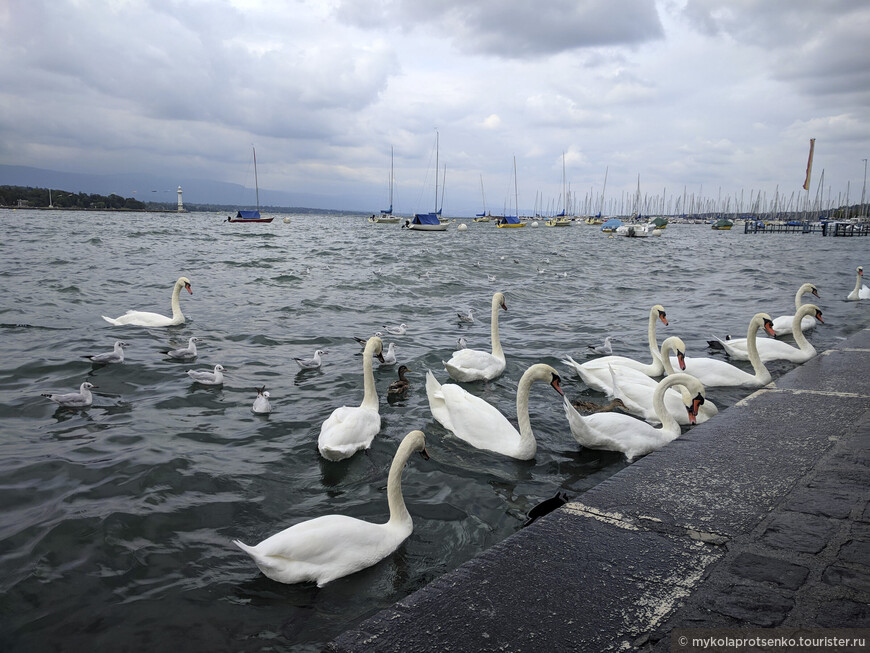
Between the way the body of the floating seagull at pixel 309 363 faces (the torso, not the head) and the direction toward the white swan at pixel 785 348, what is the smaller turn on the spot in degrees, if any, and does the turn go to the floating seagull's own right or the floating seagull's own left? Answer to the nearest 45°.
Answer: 0° — it already faces it

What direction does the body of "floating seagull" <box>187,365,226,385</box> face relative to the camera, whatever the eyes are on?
to the viewer's right

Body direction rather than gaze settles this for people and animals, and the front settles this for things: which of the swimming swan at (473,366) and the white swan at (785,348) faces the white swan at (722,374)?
the swimming swan

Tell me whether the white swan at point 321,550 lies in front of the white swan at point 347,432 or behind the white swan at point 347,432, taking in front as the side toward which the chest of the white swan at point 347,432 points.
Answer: behind

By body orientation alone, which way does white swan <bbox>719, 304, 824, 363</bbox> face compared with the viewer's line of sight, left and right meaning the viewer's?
facing to the right of the viewer

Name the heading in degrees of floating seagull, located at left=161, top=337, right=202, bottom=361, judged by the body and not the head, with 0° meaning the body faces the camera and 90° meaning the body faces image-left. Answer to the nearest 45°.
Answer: approximately 270°

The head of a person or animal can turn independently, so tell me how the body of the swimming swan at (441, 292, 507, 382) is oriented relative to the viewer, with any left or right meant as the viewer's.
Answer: facing to the right of the viewer

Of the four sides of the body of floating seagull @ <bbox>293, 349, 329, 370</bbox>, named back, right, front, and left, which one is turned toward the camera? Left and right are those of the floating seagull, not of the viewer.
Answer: right

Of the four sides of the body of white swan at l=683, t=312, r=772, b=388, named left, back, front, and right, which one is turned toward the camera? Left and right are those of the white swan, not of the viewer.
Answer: right

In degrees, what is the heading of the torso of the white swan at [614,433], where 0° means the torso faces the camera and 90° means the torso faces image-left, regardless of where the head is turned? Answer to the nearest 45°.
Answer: approximately 270°

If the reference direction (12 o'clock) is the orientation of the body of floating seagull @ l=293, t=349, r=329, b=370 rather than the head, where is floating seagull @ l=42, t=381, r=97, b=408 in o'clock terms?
floating seagull @ l=42, t=381, r=97, b=408 is roughly at 5 o'clock from floating seagull @ l=293, t=349, r=329, b=370.
